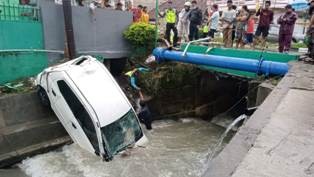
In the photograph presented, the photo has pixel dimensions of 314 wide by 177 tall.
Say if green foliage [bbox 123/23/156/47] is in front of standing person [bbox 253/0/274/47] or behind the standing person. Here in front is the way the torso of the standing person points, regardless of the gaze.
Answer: in front

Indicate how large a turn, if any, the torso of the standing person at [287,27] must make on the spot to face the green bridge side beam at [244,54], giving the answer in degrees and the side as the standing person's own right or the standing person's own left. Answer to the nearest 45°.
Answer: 0° — they already face it

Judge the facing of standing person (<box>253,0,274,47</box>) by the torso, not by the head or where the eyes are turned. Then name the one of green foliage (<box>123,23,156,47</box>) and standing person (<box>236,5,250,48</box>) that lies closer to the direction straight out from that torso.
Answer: the green foliage

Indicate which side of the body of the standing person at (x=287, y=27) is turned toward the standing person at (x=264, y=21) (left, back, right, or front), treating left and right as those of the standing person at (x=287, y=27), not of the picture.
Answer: right

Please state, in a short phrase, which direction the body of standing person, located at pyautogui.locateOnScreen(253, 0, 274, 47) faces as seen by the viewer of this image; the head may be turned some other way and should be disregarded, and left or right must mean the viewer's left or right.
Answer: facing the viewer and to the left of the viewer

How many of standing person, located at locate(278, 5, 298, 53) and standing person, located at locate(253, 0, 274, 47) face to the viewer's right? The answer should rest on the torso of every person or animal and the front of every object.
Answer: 0

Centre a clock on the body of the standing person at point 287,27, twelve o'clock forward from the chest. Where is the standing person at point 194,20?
the standing person at point 194,20 is roughly at 2 o'clock from the standing person at point 287,27.

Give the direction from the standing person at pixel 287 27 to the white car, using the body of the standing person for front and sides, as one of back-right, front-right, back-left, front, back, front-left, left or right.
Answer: front
